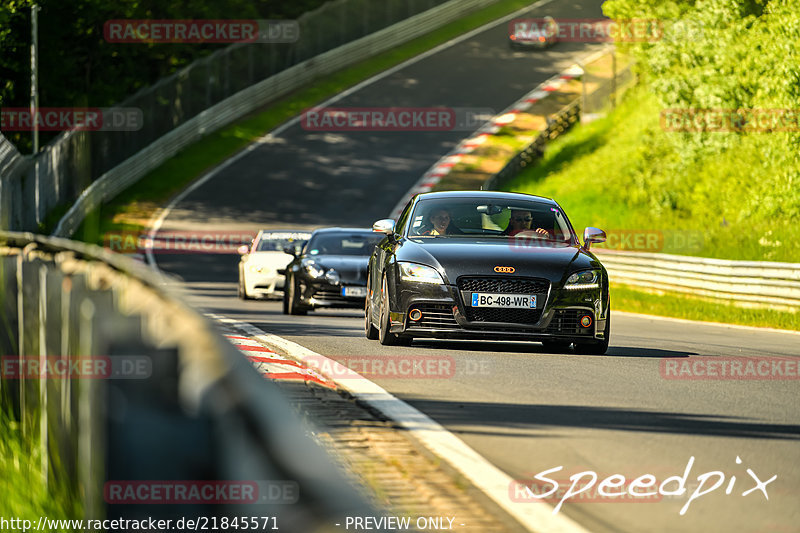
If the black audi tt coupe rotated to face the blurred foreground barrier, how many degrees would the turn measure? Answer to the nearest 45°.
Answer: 0° — it already faces it

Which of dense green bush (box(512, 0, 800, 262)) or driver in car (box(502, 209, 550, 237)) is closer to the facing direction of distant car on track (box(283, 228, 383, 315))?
the driver in car

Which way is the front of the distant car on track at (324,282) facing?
toward the camera

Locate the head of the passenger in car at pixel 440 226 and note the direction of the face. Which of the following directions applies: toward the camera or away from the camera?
toward the camera

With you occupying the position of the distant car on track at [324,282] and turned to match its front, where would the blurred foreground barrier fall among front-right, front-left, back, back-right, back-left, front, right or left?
front

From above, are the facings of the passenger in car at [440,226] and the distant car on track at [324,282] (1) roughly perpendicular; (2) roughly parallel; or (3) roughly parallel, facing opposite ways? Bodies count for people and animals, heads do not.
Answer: roughly parallel

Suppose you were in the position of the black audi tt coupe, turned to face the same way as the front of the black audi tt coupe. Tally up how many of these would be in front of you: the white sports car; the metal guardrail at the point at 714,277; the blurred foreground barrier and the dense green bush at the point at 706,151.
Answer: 1

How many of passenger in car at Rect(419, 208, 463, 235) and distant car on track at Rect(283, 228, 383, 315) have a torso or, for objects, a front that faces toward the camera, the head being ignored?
2

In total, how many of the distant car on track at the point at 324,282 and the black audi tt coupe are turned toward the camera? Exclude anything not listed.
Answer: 2

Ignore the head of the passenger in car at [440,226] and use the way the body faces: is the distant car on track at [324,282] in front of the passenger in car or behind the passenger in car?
behind

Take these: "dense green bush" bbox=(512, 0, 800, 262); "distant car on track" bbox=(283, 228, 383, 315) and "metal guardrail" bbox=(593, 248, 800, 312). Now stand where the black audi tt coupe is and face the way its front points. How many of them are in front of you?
0

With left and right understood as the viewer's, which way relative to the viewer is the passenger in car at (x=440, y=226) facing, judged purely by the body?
facing the viewer

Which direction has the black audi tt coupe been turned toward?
toward the camera

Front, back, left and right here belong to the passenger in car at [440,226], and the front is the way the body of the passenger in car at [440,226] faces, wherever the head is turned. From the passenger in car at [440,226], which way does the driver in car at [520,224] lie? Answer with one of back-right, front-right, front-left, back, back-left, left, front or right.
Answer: left

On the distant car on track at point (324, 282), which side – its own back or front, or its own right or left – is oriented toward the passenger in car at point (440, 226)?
front
